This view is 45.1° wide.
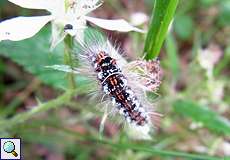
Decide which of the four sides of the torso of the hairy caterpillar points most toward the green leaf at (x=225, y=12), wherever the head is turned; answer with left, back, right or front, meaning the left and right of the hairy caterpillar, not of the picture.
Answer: right

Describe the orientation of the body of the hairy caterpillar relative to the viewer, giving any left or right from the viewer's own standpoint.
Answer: facing away from the viewer and to the left of the viewer
